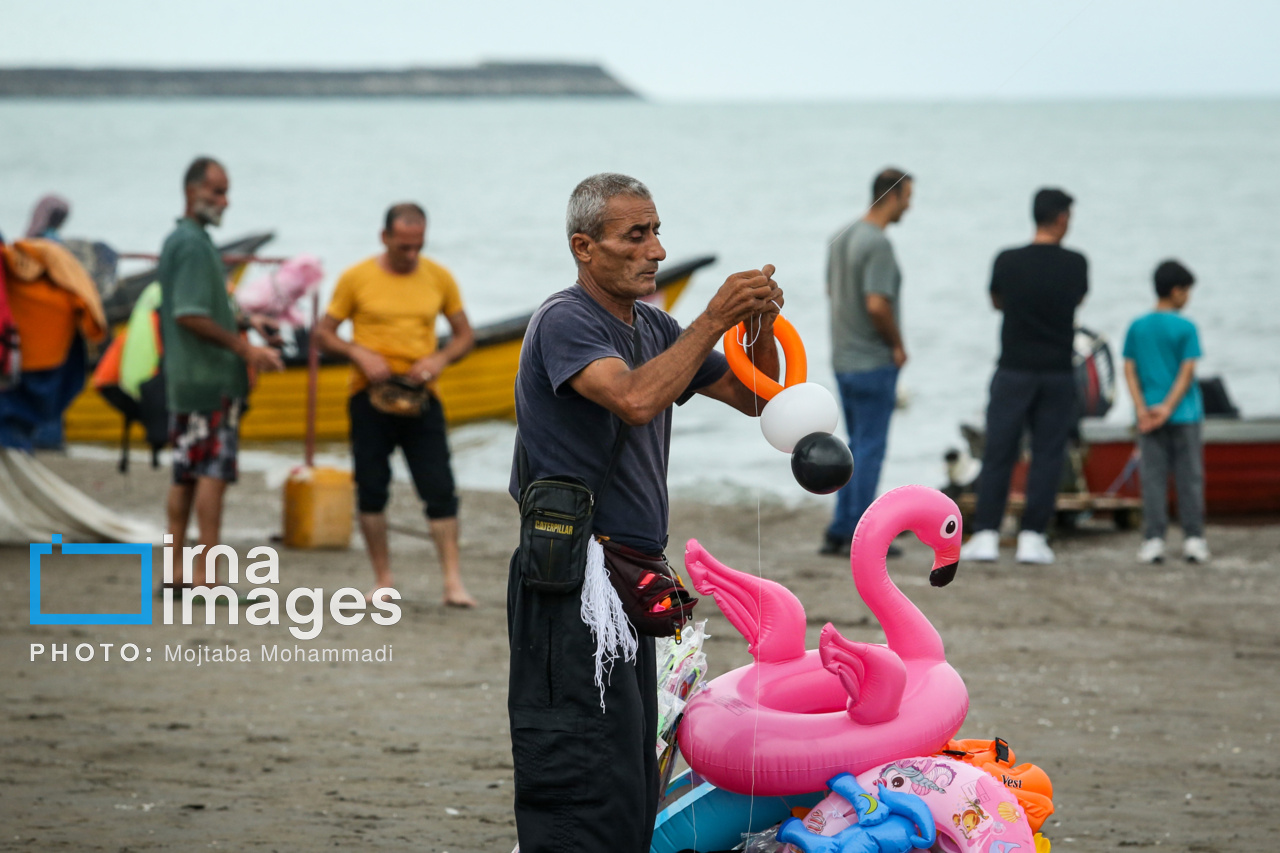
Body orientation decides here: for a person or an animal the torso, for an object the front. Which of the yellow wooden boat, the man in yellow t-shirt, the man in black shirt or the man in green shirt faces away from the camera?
the man in black shirt

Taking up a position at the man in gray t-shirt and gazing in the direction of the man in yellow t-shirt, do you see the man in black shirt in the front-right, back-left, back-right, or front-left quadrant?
back-left

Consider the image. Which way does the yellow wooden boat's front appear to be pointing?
to the viewer's right

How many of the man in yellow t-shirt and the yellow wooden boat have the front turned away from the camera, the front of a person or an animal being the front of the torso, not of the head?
0

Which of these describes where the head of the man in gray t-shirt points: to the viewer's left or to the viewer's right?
to the viewer's right

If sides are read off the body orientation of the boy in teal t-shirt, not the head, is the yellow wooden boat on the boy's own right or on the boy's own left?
on the boy's own left

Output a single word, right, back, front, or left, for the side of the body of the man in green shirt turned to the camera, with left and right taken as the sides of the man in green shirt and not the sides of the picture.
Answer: right

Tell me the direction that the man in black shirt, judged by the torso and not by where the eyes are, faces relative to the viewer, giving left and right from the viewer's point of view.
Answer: facing away from the viewer

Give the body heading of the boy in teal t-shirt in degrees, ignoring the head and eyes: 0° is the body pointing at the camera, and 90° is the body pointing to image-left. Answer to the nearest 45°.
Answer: approximately 225°

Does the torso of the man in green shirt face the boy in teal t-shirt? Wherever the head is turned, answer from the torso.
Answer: yes

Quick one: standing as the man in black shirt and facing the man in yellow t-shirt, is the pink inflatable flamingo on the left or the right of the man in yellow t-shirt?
left

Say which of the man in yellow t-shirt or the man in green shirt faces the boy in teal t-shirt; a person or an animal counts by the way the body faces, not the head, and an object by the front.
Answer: the man in green shirt

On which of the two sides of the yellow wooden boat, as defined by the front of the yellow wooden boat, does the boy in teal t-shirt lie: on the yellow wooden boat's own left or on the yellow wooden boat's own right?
on the yellow wooden boat's own right

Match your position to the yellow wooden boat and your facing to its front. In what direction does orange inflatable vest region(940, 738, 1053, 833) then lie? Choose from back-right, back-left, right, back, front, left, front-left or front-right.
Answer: right

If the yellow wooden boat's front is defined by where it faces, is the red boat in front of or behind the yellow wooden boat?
in front
